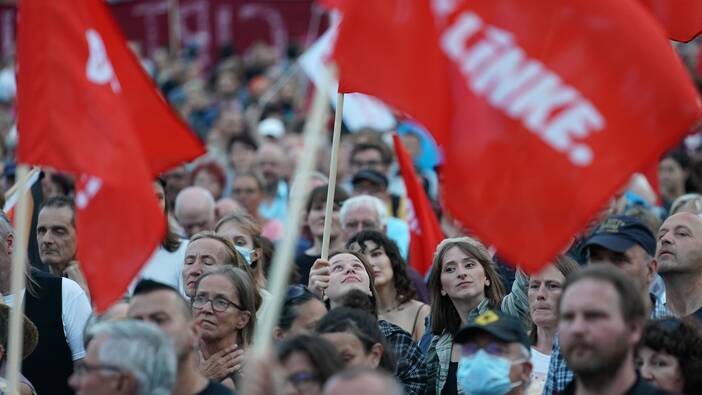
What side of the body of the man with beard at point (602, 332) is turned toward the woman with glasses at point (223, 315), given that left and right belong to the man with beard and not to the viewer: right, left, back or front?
right

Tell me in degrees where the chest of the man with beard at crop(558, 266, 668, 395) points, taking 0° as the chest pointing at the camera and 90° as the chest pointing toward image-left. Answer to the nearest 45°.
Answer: approximately 45°

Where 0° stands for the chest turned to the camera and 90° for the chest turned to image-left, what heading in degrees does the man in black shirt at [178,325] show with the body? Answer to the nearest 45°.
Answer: approximately 45°

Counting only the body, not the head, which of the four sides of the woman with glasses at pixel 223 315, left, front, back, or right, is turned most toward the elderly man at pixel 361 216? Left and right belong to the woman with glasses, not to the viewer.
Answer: back

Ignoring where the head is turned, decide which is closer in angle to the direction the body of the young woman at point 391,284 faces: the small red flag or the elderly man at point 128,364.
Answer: the elderly man
